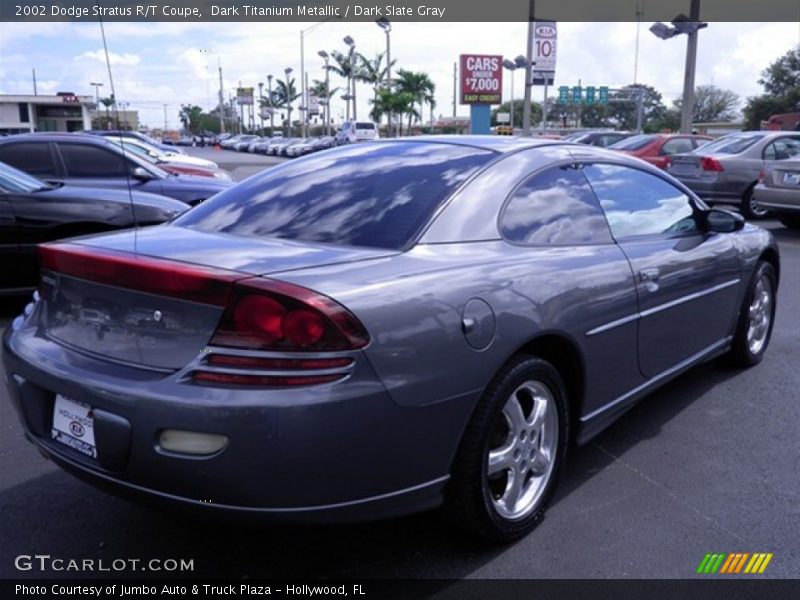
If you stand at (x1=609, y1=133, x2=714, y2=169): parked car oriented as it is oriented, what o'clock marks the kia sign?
The kia sign is roughly at 10 o'clock from the parked car.

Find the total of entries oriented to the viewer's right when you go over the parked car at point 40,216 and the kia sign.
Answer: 1

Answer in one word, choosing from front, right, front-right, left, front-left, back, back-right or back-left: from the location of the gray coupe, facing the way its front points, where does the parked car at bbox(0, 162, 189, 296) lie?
left

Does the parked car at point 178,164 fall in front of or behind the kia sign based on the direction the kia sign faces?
in front

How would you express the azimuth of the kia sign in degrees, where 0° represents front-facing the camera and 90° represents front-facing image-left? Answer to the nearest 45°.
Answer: approximately 0°

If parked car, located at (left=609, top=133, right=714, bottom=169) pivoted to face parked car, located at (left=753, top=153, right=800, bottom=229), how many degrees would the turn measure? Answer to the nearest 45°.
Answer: approximately 135° to its right

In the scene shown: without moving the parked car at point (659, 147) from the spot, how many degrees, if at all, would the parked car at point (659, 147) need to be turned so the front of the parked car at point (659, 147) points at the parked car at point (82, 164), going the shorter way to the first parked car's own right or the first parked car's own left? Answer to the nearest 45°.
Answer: approximately 180°

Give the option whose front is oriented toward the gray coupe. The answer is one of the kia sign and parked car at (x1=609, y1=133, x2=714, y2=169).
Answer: the kia sign

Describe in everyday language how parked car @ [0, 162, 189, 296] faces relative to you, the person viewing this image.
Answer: facing to the right of the viewer

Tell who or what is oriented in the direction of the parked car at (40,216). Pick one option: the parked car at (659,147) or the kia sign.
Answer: the kia sign

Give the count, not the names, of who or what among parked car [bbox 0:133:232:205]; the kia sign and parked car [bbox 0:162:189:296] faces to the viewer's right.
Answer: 2

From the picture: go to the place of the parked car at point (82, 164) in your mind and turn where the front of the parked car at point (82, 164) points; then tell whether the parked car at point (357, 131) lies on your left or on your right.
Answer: on your left

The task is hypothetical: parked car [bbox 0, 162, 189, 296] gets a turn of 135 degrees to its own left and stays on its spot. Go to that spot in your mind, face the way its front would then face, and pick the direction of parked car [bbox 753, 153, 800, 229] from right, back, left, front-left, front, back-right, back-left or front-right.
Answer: back-right

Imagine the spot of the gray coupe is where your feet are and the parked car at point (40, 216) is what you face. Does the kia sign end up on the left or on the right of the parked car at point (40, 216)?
right

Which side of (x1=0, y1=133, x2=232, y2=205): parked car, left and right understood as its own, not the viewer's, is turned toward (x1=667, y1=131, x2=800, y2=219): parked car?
front

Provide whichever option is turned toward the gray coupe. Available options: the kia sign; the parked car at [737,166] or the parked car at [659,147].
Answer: the kia sign

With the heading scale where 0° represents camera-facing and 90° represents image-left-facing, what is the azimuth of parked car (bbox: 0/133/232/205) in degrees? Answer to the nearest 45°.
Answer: approximately 270°

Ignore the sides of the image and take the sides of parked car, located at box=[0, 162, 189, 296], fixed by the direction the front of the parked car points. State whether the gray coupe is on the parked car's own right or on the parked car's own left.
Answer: on the parked car's own right

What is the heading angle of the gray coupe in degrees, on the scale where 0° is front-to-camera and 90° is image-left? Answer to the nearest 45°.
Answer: approximately 225°

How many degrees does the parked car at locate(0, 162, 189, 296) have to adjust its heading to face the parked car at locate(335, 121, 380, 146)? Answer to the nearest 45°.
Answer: approximately 90° to its left
